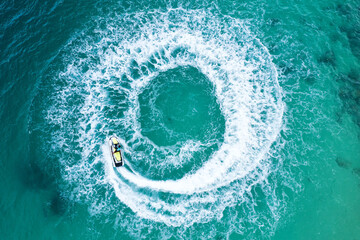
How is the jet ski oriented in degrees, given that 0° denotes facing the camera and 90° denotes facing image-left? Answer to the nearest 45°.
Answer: approximately 180°
